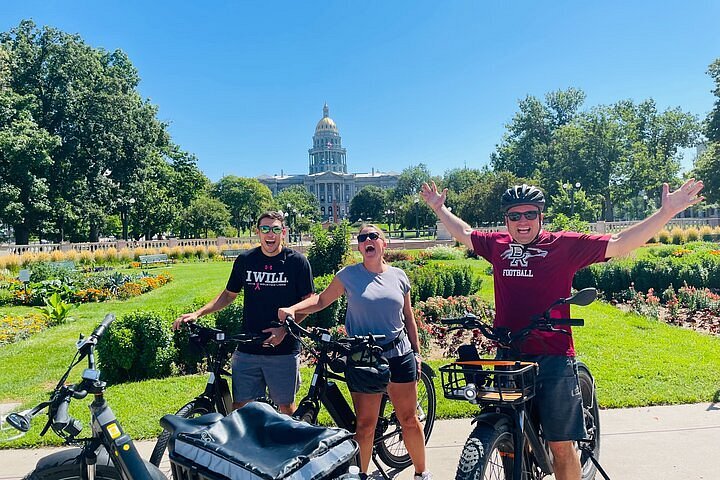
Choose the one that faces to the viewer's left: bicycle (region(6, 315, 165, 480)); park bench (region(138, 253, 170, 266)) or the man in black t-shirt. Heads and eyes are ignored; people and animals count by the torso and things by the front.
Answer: the bicycle

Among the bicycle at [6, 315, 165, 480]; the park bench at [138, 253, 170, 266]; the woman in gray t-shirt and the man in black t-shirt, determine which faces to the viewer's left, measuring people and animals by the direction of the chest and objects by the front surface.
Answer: the bicycle

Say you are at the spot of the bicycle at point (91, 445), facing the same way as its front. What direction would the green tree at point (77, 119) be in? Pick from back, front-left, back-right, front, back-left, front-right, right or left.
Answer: right

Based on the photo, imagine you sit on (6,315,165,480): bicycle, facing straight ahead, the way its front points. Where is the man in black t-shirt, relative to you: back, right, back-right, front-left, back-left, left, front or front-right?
back-right

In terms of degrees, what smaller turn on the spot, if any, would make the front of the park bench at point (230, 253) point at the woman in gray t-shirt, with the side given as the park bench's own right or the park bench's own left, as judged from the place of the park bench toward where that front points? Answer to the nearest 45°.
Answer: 0° — it already faces them

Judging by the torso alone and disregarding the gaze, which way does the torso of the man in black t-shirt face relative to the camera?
toward the camera

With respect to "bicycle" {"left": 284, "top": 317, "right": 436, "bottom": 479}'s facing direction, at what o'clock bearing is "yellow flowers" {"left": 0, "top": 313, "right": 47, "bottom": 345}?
The yellow flowers is roughly at 3 o'clock from the bicycle.

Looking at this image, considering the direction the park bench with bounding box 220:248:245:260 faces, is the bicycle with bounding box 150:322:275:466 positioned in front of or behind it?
in front

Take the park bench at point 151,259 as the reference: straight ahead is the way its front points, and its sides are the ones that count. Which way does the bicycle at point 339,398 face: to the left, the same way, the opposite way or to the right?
to the right

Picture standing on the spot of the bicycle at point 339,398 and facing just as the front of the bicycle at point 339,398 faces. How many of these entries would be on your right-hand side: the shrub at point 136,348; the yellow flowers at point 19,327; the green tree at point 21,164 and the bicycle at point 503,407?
3

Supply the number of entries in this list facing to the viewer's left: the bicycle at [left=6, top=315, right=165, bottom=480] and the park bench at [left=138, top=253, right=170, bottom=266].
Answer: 1

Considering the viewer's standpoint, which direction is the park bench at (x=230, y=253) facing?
facing the viewer

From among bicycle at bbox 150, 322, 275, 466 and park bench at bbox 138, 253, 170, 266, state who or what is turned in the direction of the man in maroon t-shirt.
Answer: the park bench

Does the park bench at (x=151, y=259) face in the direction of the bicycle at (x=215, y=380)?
yes

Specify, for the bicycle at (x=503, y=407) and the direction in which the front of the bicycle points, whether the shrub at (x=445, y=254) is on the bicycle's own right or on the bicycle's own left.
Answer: on the bicycle's own right

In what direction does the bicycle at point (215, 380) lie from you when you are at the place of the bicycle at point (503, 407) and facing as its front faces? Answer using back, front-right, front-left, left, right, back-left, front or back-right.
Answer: front-right
